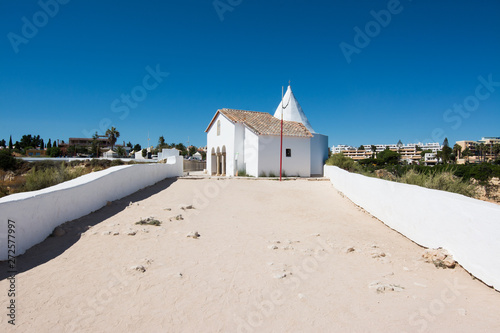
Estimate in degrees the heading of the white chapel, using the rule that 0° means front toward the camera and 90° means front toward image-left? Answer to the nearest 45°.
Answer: approximately 45°

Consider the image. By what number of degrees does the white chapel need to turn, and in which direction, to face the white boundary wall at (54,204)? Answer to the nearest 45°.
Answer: approximately 45° to its left

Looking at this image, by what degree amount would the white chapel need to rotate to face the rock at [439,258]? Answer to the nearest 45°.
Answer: approximately 45° to its left

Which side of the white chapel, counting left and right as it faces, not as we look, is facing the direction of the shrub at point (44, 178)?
front

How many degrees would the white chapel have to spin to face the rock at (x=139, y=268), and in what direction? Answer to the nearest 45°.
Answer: approximately 45° to its left

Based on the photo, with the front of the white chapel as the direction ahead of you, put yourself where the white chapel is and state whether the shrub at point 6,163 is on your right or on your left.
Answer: on your right

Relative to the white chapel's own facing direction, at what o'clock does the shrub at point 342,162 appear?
The shrub is roughly at 7 o'clock from the white chapel.

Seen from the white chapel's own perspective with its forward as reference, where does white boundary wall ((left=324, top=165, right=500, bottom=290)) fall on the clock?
The white boundary wall is roughly at 10 o'clock from the white chapel.

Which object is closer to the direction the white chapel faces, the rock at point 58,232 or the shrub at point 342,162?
the rock
